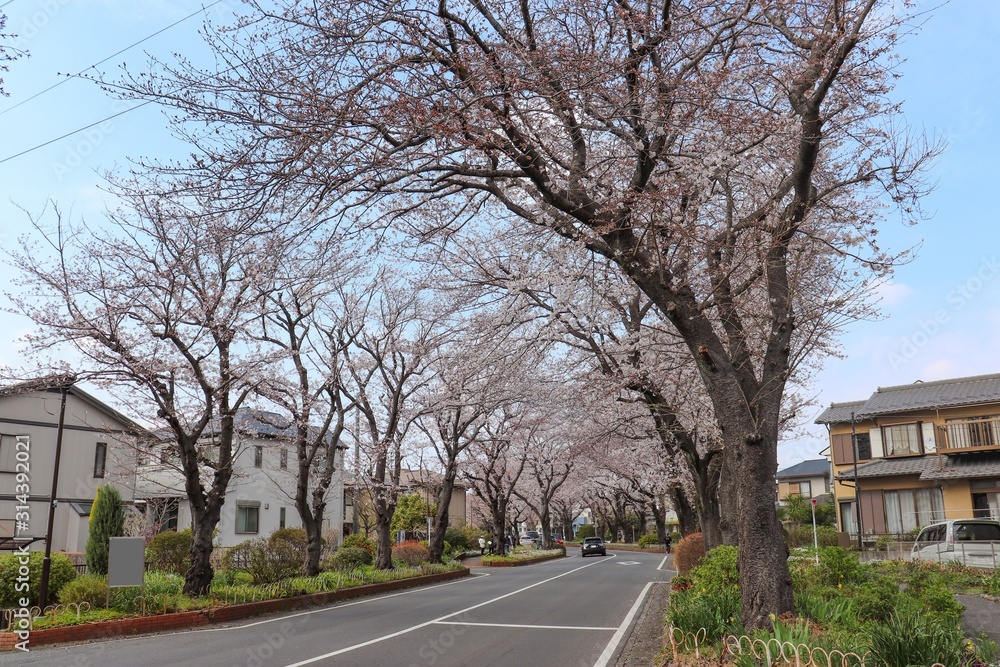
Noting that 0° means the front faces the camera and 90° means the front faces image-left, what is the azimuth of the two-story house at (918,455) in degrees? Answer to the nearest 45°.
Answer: approximately 0°

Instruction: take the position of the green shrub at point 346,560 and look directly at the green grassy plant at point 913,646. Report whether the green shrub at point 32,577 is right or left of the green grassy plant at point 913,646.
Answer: right

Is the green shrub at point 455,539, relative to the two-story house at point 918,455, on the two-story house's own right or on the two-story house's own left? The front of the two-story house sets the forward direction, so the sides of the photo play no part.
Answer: on the two-story house's own right

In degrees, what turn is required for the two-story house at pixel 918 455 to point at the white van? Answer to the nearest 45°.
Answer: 0° — it already faces it

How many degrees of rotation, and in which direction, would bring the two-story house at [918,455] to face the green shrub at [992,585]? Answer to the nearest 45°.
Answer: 0° — it already faces it

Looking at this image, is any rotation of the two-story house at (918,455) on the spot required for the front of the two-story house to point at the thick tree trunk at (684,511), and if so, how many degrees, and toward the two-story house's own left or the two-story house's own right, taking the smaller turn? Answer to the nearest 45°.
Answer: approximately 45° to the two-story house's own right

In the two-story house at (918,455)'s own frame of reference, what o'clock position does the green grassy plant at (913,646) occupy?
The green grassy plant is roughly at 12 o'clock from the two-story house.

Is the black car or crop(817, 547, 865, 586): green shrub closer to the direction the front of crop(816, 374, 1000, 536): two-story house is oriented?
the green shrub

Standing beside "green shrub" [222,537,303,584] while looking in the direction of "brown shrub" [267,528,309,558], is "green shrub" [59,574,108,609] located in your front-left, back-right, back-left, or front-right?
back-left

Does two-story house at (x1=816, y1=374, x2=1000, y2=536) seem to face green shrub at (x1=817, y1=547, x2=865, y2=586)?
yes
